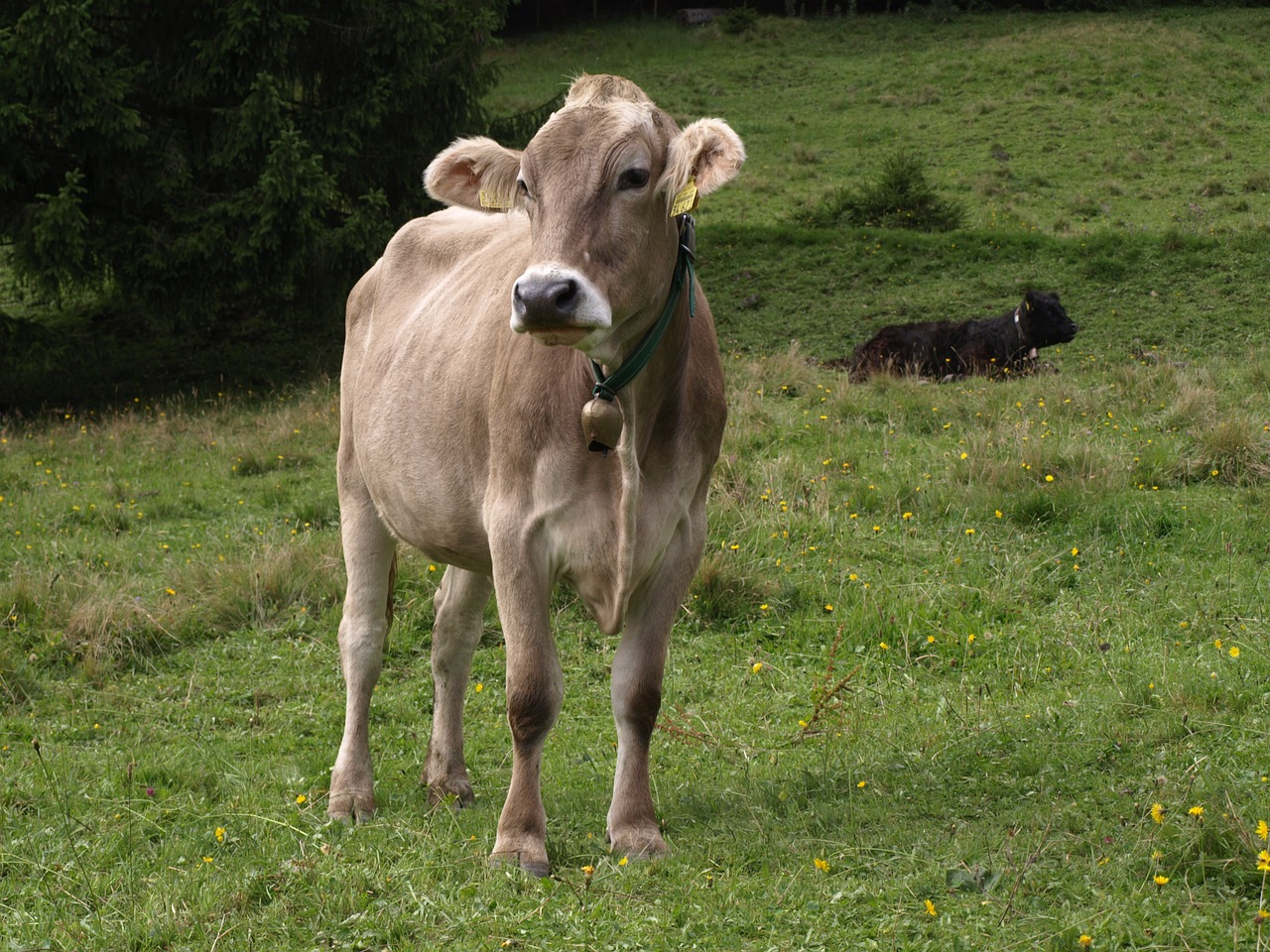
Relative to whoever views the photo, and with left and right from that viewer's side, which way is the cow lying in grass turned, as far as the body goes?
facing to the right of the viewer

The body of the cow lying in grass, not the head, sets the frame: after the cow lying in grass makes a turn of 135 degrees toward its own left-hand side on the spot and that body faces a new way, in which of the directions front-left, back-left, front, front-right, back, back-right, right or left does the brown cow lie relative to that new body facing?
back-left

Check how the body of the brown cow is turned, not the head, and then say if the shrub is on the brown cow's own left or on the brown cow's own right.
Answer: on the brown cow's own left

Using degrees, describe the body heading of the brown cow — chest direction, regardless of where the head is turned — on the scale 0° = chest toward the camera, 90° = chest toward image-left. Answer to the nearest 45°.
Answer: approximately 315°

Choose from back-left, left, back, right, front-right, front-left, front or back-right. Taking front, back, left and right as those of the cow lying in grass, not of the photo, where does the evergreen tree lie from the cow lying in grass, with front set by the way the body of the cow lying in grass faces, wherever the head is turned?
back

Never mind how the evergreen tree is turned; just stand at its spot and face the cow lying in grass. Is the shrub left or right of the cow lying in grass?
left
